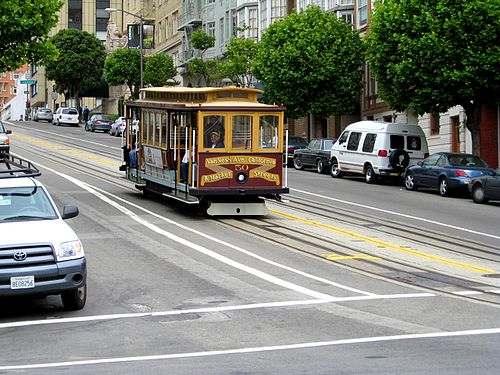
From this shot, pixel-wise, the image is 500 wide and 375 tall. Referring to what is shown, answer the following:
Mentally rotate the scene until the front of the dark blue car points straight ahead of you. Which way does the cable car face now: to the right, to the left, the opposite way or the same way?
the opposite way

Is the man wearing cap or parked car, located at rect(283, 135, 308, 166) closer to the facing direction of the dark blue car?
the parked car

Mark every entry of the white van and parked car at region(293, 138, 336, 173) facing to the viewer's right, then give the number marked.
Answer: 0

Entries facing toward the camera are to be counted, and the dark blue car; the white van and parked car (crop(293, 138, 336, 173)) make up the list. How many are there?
0

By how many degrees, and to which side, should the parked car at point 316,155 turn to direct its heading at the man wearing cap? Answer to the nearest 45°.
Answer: approximately 135° to its left

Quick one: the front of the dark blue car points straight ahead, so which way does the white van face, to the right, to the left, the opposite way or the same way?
the same way

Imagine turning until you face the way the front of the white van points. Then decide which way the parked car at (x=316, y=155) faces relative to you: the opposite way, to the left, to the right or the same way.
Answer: the same way

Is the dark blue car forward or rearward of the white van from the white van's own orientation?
rearward

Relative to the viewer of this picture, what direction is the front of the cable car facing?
facing the viewer and to the right of the viewer

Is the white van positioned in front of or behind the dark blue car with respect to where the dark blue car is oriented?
in front

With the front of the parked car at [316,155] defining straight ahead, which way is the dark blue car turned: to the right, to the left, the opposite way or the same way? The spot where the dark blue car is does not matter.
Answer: the same way
